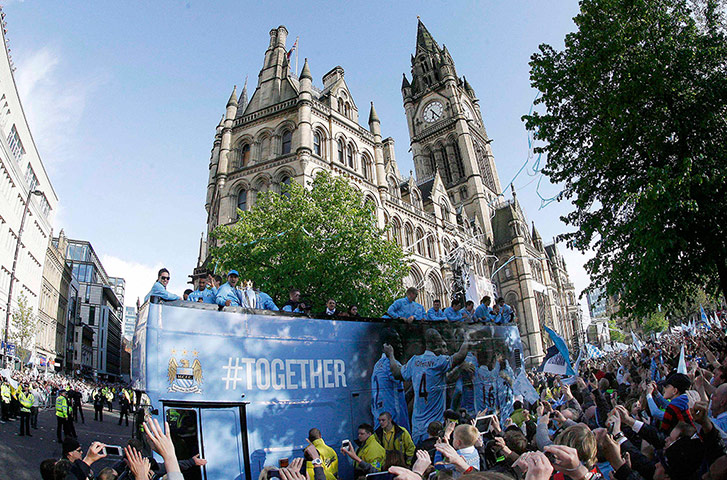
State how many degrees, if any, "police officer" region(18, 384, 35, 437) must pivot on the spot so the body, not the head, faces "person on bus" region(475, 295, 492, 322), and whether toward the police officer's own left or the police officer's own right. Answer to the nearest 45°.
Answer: approximately 45° to the police officer's own left

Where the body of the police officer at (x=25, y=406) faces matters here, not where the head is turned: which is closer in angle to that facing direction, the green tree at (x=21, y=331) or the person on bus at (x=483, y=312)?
the person on bus

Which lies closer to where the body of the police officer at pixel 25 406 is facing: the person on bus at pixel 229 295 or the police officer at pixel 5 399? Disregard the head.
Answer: the person on bus

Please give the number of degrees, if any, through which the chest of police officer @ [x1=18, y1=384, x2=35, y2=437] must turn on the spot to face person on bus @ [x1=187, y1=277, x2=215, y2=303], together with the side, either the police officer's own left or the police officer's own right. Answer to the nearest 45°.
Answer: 0° — they already face them

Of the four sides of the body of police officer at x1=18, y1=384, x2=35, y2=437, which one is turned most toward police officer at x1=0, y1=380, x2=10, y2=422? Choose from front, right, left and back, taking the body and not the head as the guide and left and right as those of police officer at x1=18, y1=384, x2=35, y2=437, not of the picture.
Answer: back

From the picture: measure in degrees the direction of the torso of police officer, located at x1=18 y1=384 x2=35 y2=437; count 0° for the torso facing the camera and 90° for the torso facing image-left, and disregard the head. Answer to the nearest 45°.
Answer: approximately 0°

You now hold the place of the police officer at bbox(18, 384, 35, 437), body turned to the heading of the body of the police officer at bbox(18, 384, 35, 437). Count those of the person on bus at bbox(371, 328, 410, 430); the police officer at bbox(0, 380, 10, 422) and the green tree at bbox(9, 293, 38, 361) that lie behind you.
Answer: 2

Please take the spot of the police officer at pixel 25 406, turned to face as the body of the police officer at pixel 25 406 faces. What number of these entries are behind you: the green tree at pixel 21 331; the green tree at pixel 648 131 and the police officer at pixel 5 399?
2

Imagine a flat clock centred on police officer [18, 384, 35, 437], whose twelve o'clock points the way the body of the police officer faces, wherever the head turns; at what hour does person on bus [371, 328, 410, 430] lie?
The person on bus is roughly at 11 o'clock from the police officer.
